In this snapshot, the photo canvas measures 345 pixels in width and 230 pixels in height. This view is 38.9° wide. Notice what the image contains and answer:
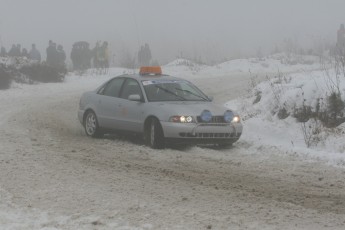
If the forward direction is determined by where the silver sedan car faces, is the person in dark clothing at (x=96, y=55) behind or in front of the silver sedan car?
behind

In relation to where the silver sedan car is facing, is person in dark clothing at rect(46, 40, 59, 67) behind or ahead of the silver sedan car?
behind

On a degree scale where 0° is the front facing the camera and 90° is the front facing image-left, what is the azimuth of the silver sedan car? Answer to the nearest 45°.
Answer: approximately 315°

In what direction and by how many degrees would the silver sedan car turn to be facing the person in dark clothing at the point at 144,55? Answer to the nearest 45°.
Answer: approximately 135° to its left

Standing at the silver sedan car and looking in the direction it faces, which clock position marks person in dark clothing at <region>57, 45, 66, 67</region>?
The person in dark clothing is roughly at 7 o'clock from the silver sedan car.

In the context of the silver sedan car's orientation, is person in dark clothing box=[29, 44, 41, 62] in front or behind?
behind
